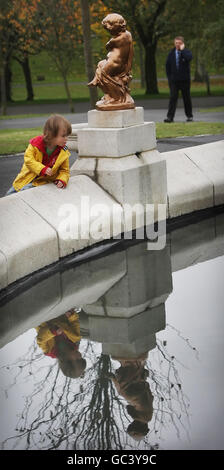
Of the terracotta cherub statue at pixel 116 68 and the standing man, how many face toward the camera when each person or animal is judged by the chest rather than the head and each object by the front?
1

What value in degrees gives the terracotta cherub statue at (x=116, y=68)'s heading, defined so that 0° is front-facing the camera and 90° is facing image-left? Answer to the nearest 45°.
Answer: approximately 90°

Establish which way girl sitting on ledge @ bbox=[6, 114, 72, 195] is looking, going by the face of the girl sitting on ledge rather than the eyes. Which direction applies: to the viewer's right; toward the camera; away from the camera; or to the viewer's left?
to the viewer's right

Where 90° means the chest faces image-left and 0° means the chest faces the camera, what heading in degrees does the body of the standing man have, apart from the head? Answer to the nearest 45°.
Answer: approximately 0°

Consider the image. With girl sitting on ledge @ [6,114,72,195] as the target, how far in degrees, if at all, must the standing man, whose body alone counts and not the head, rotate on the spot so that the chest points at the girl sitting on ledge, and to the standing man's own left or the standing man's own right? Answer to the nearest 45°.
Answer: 0° — they already face them

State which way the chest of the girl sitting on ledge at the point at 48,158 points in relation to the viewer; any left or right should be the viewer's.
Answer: facing the viewer and to the right of the viewer

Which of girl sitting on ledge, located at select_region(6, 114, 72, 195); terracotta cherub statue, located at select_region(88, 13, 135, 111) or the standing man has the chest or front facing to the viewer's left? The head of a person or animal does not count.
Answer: the terracotta cherub statue

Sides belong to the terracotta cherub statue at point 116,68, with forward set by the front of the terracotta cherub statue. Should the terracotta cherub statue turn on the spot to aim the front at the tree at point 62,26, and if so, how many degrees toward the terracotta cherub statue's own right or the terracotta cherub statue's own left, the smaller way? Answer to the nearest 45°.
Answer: approximately 90° to the terracotta cherub statue's own right

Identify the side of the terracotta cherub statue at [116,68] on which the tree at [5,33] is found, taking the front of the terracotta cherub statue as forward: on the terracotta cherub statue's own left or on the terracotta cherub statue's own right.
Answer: on the terracotta cherub statue's own right
